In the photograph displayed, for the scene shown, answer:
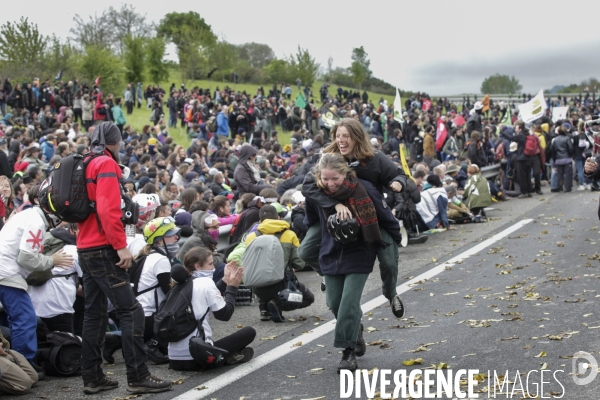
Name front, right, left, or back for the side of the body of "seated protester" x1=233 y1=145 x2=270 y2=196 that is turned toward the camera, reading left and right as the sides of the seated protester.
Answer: right

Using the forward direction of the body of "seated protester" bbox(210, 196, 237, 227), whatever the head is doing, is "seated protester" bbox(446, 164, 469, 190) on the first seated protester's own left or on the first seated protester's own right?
on the first seated protester's own left

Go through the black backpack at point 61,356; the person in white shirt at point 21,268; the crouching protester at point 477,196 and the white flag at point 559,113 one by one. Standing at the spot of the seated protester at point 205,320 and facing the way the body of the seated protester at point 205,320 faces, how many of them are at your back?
2

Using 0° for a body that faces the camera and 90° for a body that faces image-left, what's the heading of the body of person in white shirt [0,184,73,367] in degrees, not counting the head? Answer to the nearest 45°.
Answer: approximately 270°

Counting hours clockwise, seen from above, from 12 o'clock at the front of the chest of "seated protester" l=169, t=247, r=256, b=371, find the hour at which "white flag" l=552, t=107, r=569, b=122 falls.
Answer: The white flag is roughly at 10 o'clock from the seated protester.

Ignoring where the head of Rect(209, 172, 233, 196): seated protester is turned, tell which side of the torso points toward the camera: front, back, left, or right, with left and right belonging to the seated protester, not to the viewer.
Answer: right

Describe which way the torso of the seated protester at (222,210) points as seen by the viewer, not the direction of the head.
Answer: to the viewer's right

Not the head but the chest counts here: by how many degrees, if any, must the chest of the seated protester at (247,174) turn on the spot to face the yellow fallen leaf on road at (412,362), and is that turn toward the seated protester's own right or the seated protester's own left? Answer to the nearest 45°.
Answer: approximately 90° to the seated protester's own right

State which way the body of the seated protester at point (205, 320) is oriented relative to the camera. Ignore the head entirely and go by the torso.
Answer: to the viewer's right
